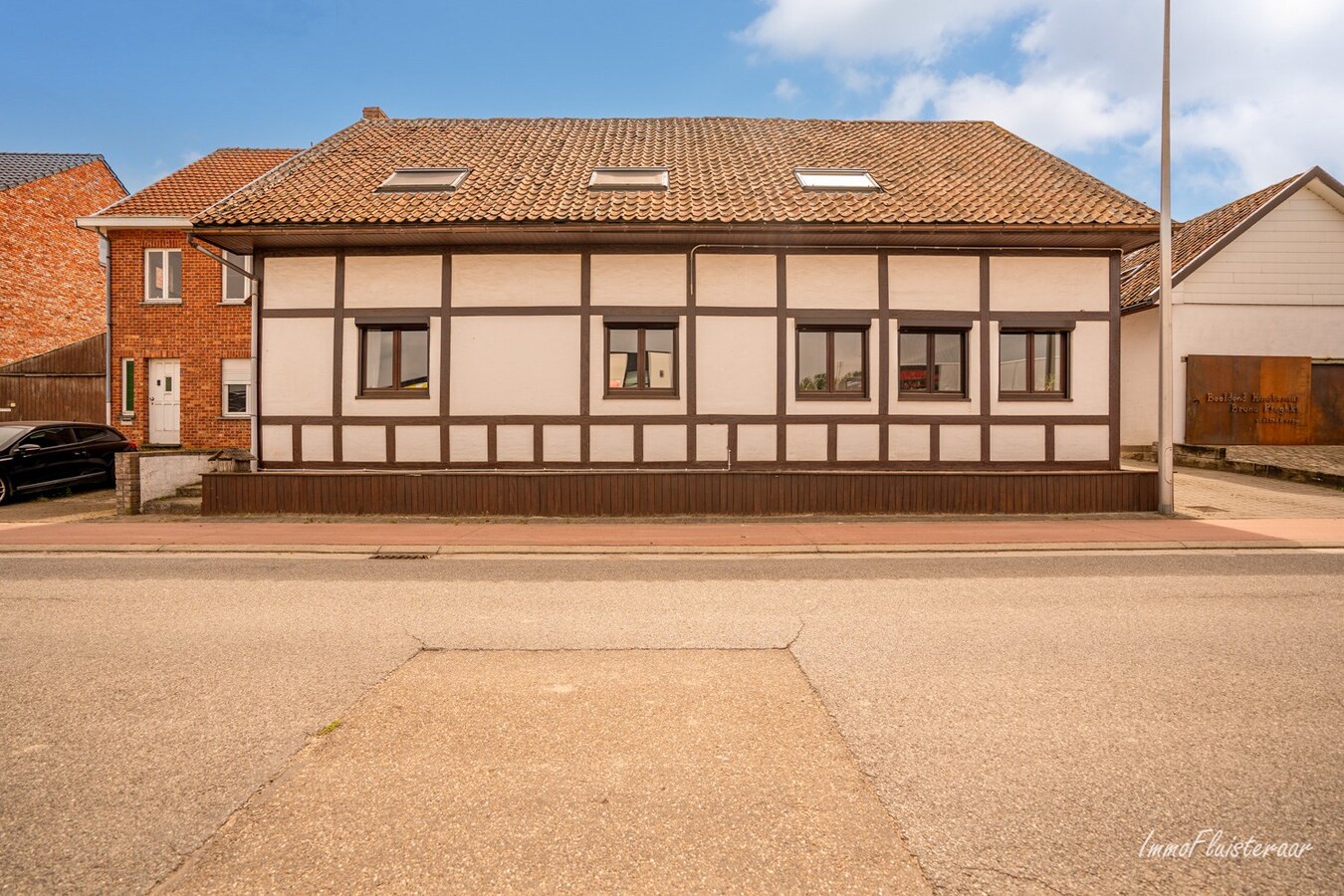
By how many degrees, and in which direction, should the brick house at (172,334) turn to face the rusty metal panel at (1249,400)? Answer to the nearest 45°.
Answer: approximately 45° to its left

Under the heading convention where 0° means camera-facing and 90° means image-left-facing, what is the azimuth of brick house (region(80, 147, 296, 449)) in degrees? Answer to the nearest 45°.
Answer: approximately 0°

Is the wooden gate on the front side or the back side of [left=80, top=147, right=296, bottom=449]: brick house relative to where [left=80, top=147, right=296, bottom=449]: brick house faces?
on the back side

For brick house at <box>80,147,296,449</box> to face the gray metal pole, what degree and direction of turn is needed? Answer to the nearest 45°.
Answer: approximately 45° to its left

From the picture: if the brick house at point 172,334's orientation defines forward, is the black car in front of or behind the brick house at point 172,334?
in front

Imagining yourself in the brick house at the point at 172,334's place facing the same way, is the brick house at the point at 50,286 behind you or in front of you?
behind

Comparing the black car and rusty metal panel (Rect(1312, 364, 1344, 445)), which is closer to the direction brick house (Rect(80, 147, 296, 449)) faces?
the black car
